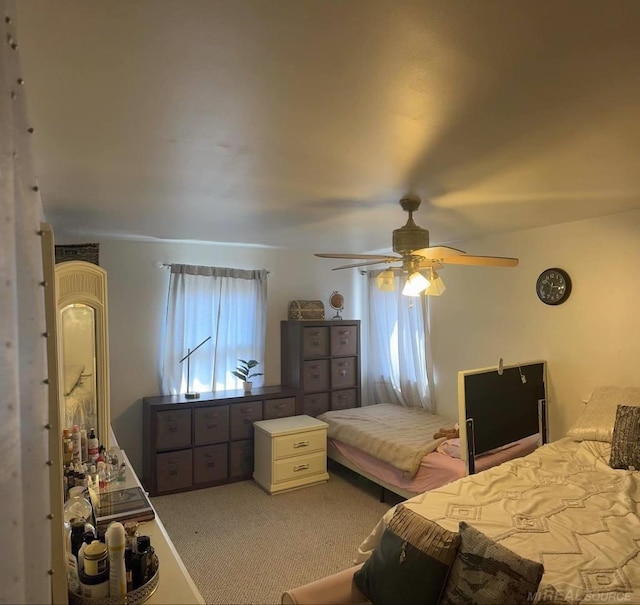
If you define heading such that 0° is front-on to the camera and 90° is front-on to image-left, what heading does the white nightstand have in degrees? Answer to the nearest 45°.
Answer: approximately 315°

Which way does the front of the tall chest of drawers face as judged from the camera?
facing the viewer and to the right of the viewer

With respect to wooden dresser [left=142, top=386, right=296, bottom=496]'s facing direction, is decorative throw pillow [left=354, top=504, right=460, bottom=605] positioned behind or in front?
in front

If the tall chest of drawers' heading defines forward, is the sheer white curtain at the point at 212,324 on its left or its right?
on its right

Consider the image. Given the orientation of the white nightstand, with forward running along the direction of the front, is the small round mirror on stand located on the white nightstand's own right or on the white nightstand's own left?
on the white nightstand's own left

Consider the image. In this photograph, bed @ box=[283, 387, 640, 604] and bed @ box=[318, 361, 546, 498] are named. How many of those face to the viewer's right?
0

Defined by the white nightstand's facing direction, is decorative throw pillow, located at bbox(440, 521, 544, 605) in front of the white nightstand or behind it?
in front

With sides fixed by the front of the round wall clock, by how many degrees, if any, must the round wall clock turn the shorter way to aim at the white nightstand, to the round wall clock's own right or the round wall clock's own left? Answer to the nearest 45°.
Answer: approximately 45° to the round wall clock's own right

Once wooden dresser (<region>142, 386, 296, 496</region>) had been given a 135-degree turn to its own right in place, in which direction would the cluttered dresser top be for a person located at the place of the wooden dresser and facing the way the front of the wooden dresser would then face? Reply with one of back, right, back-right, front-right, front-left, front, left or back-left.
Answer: left

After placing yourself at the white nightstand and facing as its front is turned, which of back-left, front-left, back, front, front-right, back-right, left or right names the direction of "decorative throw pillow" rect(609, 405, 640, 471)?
front

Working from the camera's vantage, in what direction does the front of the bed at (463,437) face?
facing away from the viewer and to the left of the viewer

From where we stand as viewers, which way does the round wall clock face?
facing the viewer and to the left of the viewer
